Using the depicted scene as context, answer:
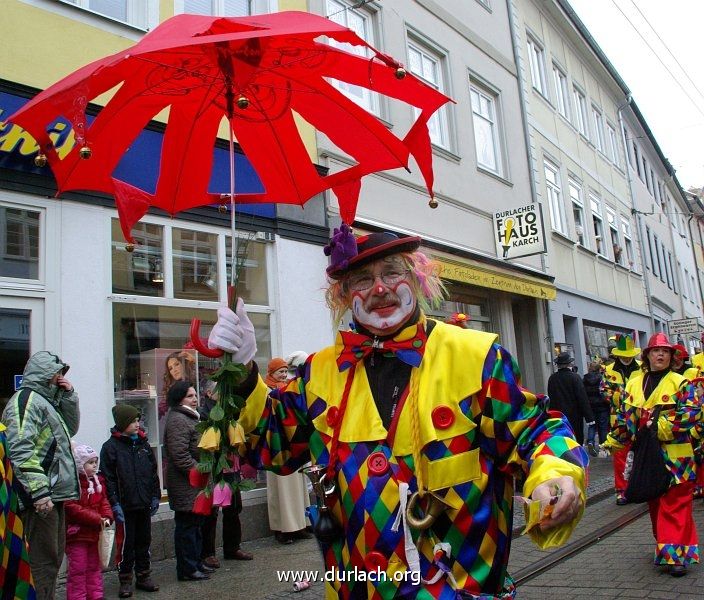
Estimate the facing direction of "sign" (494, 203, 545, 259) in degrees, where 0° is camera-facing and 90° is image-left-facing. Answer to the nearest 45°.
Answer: approximately 0°

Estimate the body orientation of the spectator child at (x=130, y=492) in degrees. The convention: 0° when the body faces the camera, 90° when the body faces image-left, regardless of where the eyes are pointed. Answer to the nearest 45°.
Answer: approximately 315°

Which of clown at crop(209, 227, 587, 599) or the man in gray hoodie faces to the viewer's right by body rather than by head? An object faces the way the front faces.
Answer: the man in gray hoodie

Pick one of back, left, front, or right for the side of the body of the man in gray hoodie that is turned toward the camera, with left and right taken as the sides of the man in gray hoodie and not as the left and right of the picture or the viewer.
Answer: right

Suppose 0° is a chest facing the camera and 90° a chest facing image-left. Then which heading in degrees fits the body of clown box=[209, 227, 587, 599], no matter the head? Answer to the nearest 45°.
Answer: approximately 0°
